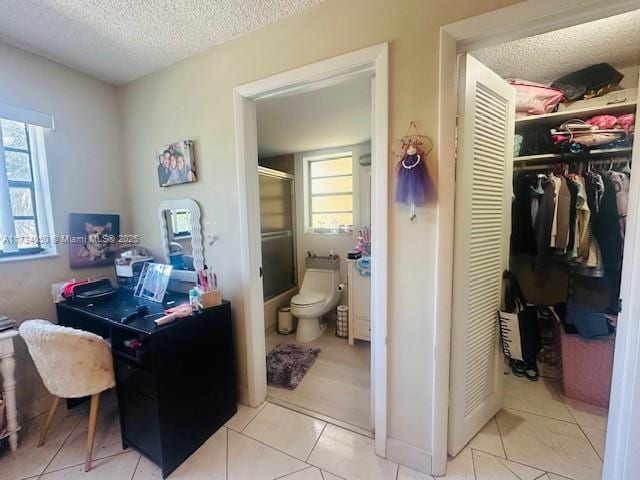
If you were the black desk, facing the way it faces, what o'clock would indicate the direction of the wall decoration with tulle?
The wall decoration with tulle is roughly at 9 o'clock from the black desk.

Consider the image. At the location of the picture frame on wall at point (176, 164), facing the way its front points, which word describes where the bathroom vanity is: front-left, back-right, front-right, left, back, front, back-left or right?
back-left

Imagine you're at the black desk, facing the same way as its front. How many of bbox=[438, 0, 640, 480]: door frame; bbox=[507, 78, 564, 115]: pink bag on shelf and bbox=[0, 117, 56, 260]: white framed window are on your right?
1

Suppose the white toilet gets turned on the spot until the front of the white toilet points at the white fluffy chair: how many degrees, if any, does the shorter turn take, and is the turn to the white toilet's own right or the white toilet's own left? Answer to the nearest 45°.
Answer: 0° — it already faces it

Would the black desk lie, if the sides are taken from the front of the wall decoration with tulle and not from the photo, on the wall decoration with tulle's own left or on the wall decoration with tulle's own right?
on the wall decoration with tulle's own right

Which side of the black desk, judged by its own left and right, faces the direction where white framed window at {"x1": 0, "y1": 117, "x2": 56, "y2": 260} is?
right

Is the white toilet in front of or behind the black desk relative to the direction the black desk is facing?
behind

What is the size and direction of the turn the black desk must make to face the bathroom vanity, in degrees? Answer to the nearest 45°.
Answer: approximately 135° to its left

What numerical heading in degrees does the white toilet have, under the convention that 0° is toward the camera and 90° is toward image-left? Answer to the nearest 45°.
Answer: approximately 45°

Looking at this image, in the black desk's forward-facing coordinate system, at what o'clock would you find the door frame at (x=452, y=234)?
The door frame is roughly at 9 o'clock from the black desk.

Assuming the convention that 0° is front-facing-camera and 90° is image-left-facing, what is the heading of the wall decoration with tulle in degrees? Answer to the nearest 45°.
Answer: approximately 0°

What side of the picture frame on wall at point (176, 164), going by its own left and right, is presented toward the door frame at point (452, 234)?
left

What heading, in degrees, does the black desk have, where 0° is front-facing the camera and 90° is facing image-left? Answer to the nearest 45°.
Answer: approximately 45°

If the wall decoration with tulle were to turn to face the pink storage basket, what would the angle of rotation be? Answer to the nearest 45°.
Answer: approximately 135° to its left
